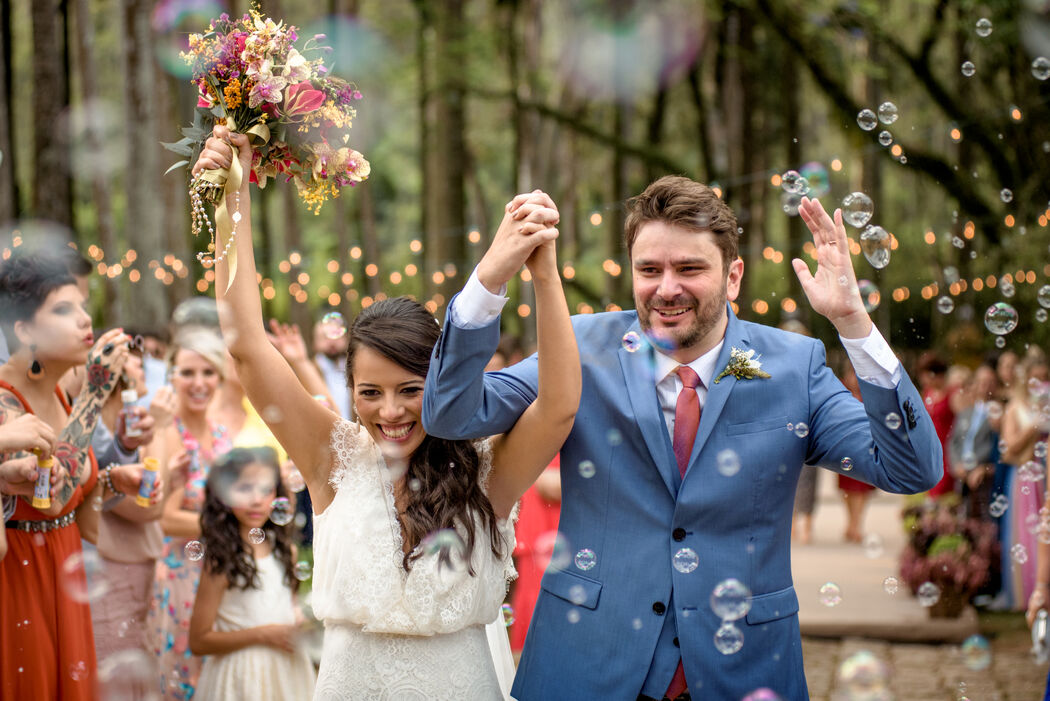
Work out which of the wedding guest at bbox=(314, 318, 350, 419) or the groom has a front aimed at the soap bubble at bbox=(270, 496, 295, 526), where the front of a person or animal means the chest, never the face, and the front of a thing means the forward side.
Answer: the wedding guest

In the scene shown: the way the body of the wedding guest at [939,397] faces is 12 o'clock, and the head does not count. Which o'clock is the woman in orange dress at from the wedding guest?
The woman in orange dress is roughly at 11 o'clock from the wedding guest.

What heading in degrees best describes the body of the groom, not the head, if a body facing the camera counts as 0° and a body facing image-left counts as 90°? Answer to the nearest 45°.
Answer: approximately 0°

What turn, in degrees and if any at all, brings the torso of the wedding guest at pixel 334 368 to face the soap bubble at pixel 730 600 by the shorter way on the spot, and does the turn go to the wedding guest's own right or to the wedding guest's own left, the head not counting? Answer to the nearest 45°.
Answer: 0° — they already face it

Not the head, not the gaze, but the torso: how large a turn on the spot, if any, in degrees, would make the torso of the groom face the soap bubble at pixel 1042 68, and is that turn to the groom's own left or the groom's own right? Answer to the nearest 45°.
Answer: approximately 135° to the groom's own left

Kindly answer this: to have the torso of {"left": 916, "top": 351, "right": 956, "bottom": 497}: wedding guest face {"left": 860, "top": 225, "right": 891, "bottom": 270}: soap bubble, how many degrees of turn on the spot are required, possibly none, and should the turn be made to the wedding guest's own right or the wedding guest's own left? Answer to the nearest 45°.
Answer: approximately 45° to the wedding guest's own left

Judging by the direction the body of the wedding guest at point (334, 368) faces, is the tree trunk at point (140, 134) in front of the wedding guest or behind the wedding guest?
behind
